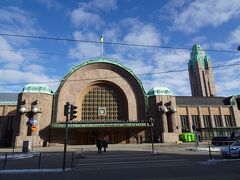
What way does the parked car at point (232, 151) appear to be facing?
to the viewer's left
